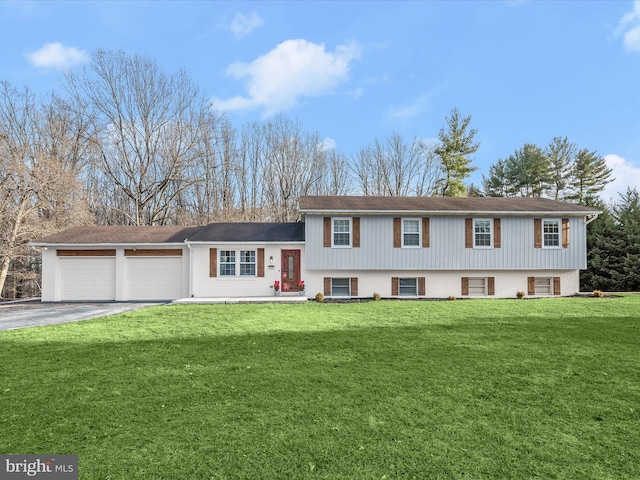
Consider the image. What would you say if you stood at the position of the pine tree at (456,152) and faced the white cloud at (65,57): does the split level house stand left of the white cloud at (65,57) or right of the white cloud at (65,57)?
left

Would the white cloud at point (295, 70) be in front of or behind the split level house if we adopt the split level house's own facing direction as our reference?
behind

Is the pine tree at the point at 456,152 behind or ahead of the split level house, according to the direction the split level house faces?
behind

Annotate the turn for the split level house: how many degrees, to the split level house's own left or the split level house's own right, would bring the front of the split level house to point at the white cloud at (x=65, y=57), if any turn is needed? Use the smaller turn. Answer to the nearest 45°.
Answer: approximately 135° to the split level house's own right

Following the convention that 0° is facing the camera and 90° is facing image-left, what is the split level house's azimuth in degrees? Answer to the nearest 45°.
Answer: approximately 0°

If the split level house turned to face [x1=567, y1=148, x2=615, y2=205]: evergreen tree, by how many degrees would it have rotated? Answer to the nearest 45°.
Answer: approximately 135° to its left
